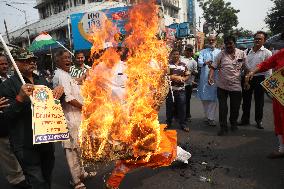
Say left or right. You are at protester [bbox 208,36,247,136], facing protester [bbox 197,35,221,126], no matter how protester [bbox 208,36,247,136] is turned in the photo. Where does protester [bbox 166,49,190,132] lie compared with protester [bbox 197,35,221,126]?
left

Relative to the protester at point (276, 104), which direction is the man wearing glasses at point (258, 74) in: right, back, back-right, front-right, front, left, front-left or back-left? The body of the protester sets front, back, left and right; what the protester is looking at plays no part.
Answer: right

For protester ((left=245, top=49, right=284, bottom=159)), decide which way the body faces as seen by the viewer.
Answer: to the viewer's left

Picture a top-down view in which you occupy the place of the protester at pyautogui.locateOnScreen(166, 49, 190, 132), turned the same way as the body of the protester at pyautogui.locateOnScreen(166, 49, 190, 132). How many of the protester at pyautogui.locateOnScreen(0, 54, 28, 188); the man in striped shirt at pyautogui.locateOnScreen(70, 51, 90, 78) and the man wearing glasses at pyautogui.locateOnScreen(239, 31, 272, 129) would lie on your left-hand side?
1

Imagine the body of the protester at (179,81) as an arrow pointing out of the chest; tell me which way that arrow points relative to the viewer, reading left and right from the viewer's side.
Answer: facing the viewer

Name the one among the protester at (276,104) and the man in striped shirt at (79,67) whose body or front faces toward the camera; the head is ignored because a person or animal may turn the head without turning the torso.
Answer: the man in striped shirt

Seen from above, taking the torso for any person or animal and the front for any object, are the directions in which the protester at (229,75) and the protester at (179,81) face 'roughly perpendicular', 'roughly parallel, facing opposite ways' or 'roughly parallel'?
roughly parallel

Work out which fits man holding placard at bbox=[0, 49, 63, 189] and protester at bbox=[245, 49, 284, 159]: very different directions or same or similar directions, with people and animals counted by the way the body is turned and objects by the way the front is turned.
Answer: very different directions

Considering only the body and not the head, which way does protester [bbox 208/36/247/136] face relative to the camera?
toward the camera

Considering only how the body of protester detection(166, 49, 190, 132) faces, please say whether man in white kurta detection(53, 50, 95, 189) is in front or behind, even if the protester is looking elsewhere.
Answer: in front

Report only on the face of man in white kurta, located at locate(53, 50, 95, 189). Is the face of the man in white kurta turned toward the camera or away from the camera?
toward the camera

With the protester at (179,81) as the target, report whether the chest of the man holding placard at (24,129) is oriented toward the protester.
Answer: no

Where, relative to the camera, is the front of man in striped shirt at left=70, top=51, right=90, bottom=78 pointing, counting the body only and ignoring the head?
toward the camera

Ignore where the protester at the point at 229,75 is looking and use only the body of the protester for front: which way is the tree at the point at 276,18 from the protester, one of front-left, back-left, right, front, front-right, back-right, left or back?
back

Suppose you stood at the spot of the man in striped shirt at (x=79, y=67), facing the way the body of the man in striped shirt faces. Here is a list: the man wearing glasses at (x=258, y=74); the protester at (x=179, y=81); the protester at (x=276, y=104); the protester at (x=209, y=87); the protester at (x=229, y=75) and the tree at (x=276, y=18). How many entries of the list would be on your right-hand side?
0

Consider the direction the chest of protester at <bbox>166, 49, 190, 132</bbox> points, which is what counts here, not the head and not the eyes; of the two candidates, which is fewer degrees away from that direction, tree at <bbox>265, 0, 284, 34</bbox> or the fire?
the fire

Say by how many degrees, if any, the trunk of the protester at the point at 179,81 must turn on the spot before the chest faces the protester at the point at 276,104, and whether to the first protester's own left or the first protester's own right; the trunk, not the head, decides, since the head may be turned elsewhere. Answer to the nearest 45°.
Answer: approximately 45° to the first protester's own left

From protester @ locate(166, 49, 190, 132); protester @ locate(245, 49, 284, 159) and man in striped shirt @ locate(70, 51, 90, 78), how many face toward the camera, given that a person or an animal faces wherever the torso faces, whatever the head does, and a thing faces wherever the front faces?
2

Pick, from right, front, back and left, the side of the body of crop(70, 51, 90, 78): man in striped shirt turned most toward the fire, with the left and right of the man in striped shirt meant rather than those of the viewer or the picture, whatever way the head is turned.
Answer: front

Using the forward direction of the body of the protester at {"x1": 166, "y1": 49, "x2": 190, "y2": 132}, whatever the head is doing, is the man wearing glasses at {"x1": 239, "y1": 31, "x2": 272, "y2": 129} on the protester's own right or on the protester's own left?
on the protester's own left
